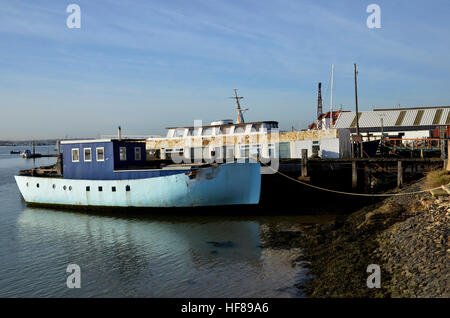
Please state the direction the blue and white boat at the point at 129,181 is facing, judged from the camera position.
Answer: facing the viewer and to the right of the viewer
